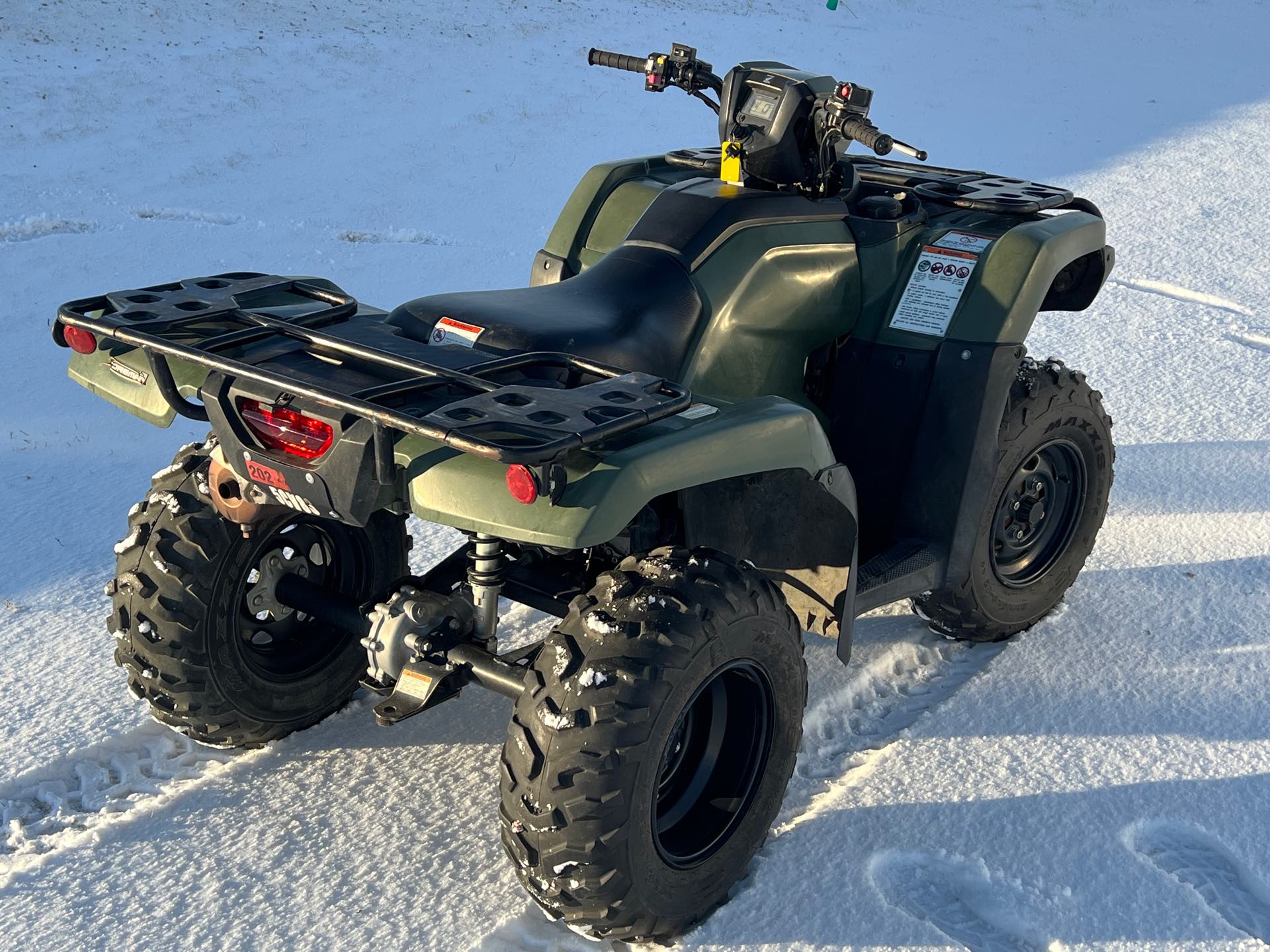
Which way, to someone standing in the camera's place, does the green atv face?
facing away from the viewer and to the right of the viewer
